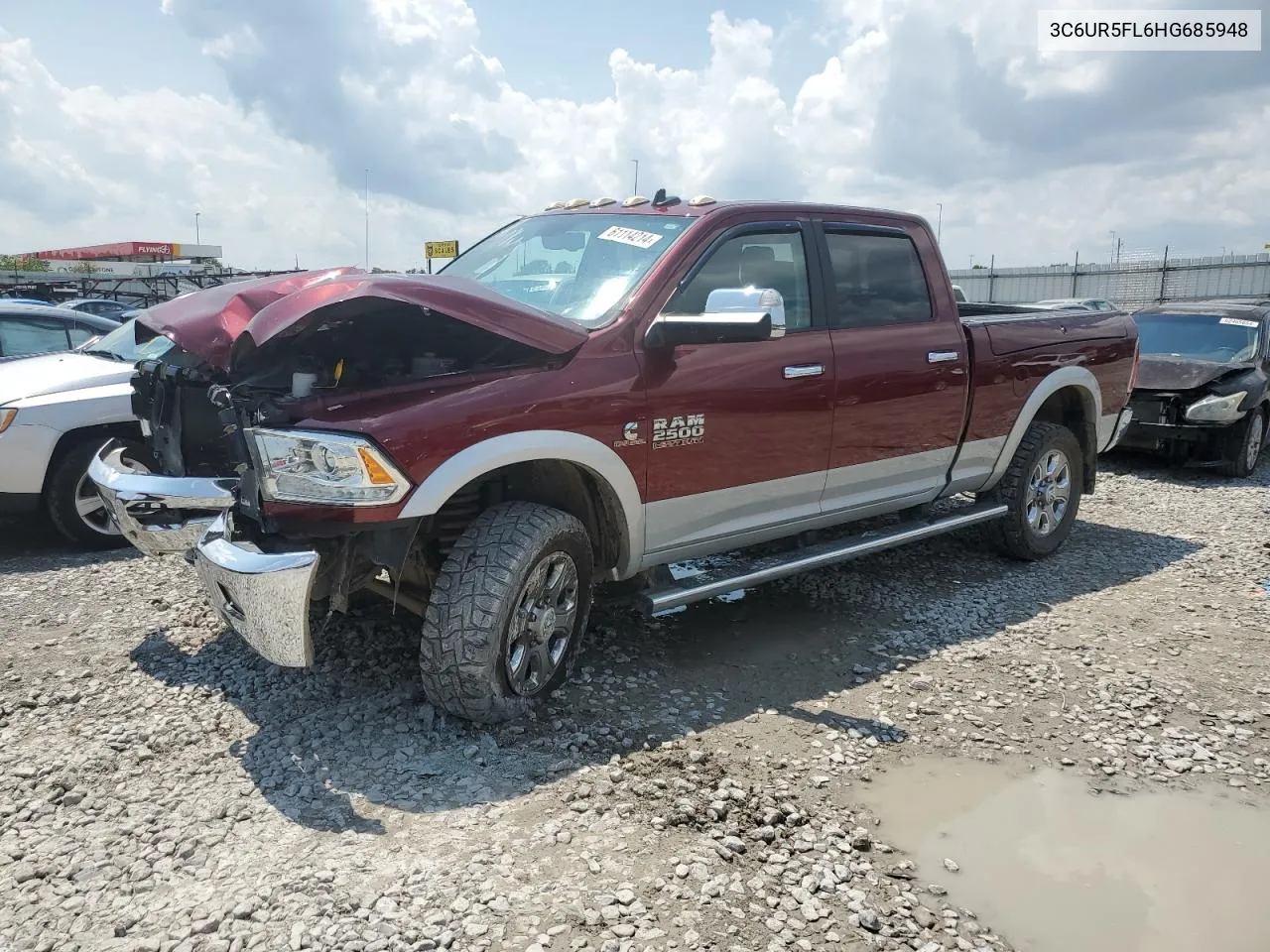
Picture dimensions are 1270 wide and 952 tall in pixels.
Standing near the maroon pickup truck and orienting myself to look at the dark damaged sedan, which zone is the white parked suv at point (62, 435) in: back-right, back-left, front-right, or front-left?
back-left

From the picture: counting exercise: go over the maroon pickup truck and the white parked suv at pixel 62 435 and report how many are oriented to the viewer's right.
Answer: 0

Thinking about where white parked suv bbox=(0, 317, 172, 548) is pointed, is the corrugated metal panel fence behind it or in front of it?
behind

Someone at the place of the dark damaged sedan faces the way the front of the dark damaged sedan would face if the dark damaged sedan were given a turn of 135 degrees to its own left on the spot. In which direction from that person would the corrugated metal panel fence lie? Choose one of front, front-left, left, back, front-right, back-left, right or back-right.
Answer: left

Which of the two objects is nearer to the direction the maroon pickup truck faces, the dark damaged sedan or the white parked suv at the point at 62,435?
the white parked suv

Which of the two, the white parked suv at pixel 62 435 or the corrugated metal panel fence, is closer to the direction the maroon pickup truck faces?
the white parked suv

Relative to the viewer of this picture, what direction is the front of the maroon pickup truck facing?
facing the viewer and to the left of the viewer

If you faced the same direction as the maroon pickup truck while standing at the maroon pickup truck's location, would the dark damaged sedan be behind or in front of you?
behind

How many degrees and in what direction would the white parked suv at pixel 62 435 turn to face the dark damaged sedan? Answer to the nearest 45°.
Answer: approximately 135° to its left

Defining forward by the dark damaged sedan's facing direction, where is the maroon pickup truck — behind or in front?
in front
